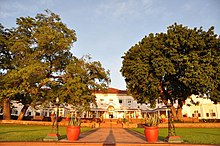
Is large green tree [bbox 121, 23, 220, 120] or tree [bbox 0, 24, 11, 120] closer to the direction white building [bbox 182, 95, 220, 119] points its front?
the large green tree

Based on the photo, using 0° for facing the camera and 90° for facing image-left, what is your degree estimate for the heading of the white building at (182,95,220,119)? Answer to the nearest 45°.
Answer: approximately 0°

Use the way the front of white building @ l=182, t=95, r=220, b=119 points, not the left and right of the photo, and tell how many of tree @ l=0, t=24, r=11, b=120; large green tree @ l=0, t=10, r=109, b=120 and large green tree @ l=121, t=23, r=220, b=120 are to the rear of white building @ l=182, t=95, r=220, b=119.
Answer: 0

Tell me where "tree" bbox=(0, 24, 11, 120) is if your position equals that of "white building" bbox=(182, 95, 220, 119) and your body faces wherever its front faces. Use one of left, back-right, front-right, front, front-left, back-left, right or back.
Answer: front-right

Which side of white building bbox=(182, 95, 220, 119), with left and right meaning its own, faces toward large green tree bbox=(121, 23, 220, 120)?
front

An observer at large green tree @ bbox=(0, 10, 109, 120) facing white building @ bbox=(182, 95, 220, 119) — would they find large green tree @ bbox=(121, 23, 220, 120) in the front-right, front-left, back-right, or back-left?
front-right

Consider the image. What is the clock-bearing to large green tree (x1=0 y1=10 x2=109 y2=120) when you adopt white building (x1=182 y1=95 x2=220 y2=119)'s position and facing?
The large green tree is roughly at 1 o'clock from the white building.

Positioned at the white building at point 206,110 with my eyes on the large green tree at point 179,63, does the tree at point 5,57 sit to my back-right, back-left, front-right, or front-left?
front-right
